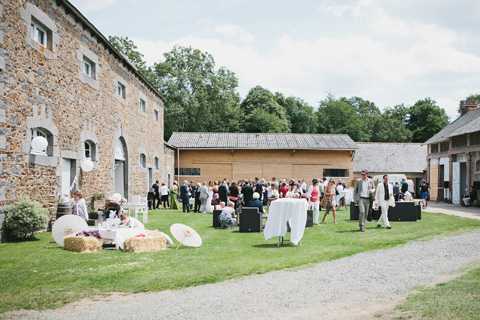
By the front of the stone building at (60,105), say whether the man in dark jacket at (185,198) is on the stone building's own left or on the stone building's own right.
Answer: on the stone building's own left

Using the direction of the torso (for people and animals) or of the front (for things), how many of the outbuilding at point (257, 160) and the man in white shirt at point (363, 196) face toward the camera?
2

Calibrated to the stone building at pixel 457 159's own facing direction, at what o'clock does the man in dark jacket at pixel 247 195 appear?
The man in dark jacket is roughly at 11 o'clock from the stone building.

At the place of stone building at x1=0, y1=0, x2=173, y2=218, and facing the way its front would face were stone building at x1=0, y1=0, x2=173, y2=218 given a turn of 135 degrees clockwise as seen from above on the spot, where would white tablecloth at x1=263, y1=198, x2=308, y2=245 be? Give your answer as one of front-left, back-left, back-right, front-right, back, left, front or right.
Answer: back-left

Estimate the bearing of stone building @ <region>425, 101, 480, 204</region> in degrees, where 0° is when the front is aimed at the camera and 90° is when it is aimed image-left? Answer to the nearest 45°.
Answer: approximately 45°

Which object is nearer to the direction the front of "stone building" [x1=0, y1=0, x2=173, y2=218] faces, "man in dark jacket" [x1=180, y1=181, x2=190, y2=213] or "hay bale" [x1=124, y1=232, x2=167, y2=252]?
the hay bale

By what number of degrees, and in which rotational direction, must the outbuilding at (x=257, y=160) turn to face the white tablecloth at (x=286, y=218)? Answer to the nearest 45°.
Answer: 0° — it already faces it

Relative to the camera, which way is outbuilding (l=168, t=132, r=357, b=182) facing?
toward the camera
